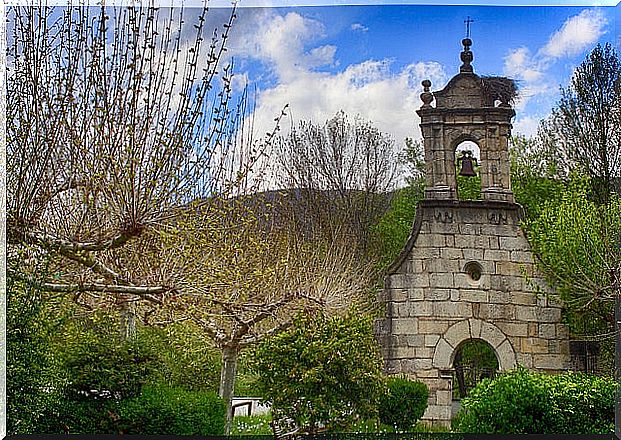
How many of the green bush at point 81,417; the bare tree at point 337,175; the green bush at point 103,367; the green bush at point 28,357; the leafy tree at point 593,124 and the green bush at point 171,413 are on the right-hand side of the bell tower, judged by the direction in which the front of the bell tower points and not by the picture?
5

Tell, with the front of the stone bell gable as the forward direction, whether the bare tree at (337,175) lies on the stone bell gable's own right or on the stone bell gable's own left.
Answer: on the stone bell gable's own right

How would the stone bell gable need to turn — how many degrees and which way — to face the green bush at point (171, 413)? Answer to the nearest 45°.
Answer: approximately 90° to its right

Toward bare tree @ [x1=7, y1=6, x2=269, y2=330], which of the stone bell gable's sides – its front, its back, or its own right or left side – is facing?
right

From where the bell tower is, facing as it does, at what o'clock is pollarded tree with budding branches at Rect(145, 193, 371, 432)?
The pollarded tree with budding branches is roughly at 3 o'clock from the bell tower.

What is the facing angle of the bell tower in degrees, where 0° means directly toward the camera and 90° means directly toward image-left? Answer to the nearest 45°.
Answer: approximately 0°

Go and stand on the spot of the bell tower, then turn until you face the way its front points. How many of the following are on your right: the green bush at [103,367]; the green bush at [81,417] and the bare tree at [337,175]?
3

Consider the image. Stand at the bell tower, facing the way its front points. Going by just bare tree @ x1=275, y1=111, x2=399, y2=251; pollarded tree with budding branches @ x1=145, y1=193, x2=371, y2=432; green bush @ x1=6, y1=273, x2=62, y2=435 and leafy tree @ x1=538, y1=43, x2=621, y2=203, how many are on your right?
3

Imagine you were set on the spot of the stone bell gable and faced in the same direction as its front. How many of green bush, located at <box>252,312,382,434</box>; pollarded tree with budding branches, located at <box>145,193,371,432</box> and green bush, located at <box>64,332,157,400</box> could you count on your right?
3

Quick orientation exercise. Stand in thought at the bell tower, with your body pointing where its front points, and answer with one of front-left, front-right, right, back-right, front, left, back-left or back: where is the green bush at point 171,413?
right
